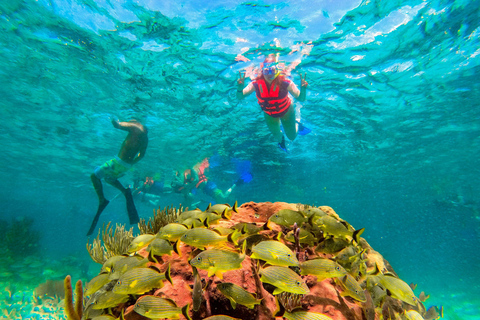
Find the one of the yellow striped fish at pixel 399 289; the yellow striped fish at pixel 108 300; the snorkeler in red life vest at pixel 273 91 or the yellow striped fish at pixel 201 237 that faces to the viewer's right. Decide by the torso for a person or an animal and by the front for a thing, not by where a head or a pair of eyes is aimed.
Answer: the yellow striped fish at pixel 399 289

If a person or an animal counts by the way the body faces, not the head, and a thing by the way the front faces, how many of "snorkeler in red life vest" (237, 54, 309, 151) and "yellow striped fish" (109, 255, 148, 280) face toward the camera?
1

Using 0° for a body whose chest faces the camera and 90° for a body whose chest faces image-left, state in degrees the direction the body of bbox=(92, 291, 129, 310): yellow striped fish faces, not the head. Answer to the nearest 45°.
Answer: approximately 90°

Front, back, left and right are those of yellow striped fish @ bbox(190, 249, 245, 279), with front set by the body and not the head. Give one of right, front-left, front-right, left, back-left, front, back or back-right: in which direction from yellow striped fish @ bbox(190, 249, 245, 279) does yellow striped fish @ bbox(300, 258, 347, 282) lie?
back

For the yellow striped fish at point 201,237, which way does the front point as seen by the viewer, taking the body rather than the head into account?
to the viewer's left

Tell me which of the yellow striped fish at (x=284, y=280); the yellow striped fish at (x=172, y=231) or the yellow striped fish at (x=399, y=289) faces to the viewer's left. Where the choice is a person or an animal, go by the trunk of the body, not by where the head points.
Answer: the yellow striped fish at (x=172, y=231)

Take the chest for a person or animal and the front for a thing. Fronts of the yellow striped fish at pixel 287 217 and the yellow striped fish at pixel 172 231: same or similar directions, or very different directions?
same or similar directions

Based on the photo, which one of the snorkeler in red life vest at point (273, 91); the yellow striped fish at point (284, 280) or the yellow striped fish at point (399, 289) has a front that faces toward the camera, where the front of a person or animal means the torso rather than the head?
the snorkeler in red life vest

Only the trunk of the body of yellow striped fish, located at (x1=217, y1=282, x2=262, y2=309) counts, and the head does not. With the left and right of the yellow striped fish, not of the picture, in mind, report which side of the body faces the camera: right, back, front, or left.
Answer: left

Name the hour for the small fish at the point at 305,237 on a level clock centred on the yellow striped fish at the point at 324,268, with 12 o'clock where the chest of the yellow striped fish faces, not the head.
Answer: The small fish is roughly at 8 o'clock from the yellow striped fish.

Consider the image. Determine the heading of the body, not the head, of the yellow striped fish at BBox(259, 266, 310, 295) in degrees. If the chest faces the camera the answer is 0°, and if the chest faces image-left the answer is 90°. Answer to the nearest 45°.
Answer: approximately 270°

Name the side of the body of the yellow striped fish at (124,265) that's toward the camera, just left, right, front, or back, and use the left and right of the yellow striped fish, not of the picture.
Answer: left

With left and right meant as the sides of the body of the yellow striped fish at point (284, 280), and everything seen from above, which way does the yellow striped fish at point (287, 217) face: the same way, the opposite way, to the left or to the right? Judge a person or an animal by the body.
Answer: the opposite way

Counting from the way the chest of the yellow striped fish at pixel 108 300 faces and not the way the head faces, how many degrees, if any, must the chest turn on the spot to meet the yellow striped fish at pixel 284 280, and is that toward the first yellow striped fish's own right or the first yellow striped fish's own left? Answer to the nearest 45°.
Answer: approximately 135° to the first yellow striped fish's own left

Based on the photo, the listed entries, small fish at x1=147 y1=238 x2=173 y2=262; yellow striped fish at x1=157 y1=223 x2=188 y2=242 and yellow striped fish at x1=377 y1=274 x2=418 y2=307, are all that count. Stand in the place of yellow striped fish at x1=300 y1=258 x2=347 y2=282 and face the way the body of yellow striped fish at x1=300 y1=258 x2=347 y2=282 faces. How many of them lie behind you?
2

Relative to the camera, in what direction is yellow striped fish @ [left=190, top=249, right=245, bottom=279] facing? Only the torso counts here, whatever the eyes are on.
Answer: to the viewer's left
